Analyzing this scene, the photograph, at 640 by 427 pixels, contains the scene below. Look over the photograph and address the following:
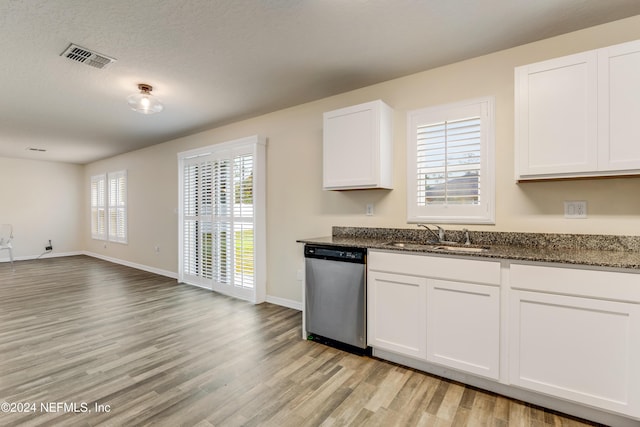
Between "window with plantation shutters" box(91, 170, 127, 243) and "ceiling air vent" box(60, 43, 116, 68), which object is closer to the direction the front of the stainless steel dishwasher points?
the ceiling air vent

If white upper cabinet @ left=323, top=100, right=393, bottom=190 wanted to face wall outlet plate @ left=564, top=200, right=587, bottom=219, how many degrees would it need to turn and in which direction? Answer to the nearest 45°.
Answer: approximately 135° to its left

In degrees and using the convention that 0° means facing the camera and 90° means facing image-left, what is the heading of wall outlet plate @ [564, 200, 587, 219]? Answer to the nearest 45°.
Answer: approximately 0°

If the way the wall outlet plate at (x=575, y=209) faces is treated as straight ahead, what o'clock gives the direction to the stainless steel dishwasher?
The stainless steel dishwasher is roughly at 2 o'clock from the wall outlet plate.

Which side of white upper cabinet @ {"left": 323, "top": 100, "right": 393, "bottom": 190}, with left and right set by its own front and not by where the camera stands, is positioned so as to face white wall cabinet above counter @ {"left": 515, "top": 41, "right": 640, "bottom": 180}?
left

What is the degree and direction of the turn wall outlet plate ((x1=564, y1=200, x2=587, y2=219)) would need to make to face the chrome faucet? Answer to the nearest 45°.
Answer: approximately 90° to its right

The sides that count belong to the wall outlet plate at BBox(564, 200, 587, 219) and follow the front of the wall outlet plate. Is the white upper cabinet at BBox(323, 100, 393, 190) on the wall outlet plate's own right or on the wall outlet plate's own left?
on the wall outlet plate's own right
